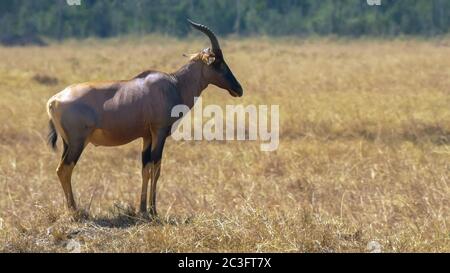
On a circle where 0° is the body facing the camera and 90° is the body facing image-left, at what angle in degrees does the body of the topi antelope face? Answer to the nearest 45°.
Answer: approximately 270°
